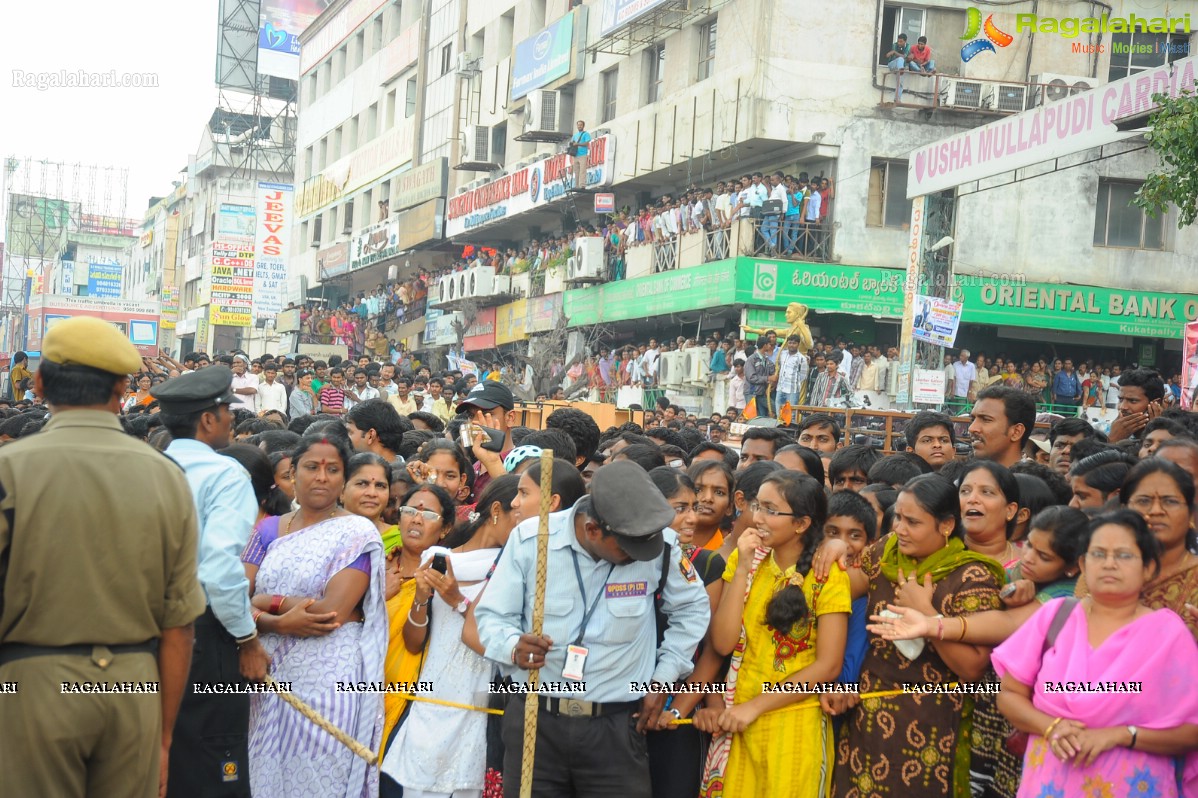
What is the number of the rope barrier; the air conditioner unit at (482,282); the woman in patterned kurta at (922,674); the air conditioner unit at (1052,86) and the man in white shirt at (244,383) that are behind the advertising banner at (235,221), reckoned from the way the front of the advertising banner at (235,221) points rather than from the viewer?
0

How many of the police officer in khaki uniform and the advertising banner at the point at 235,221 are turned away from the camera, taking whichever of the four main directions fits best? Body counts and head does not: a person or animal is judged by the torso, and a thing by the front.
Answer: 1

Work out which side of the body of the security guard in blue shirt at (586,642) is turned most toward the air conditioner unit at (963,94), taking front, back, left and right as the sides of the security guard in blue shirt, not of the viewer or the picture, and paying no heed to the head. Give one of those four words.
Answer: back

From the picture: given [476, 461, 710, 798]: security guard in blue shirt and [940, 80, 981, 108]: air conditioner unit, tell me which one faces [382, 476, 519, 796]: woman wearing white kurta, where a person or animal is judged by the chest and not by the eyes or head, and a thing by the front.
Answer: the air conditioner unit

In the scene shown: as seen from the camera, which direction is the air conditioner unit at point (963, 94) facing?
toward the camera

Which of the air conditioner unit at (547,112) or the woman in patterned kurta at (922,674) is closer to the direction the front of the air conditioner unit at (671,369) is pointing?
the woman in patterned kurta

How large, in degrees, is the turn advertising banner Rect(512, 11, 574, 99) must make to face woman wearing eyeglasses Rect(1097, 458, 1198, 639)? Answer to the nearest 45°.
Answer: approximately 45° to its left

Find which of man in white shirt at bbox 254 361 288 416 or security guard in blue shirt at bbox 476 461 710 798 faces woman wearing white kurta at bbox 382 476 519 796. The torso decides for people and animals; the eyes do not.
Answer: the man in white shirt

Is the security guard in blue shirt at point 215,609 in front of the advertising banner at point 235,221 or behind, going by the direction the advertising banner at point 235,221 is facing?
in front

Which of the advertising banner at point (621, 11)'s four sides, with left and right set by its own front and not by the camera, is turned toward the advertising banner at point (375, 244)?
right

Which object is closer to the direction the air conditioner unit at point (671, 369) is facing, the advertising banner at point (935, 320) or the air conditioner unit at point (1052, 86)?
the advertising banner

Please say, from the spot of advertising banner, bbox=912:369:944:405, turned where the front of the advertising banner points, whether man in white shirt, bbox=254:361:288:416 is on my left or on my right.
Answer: on my right

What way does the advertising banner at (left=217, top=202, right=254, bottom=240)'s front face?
toward the camera

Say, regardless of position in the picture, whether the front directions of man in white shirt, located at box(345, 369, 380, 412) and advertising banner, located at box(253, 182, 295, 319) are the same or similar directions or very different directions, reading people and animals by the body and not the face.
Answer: same or similar directions

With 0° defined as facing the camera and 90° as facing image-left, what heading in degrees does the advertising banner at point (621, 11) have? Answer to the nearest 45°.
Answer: approximately 45°

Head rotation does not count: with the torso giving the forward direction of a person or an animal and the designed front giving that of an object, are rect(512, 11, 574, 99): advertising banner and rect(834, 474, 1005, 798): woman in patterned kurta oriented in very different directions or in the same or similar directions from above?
same or similar directions

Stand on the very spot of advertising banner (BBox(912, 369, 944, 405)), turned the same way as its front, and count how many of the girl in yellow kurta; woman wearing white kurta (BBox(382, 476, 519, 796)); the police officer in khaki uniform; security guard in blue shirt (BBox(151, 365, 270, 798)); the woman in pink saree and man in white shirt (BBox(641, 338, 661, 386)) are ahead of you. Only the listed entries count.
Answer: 5

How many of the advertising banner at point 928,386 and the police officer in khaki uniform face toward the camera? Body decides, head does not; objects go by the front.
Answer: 1

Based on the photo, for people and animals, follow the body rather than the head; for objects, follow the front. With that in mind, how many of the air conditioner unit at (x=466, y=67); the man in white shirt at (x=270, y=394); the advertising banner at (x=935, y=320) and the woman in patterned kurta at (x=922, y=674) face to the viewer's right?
0

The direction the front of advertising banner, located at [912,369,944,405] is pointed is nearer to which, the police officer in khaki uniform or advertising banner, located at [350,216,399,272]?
the police officer in khaki uniform

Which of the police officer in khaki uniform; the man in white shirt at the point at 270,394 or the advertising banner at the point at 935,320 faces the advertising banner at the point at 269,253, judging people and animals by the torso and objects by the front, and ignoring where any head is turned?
the police officer in khaki uniform
